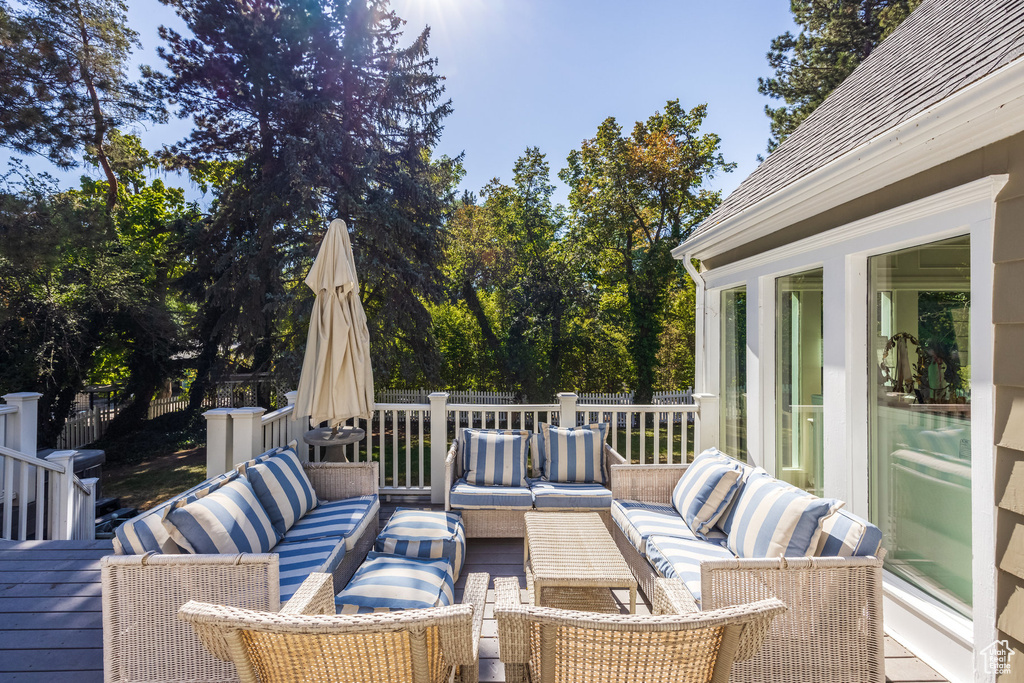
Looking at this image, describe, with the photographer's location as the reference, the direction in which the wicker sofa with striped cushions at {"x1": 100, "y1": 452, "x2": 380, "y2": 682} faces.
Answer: facing the viewer and to the right of the viewer

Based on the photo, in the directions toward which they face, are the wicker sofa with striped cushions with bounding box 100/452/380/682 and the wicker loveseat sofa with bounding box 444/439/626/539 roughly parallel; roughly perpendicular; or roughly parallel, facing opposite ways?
roughly perpendicular

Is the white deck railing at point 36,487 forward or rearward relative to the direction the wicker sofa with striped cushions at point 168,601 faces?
rearward

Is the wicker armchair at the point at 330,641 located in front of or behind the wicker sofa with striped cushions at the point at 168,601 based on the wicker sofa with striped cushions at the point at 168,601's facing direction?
in front

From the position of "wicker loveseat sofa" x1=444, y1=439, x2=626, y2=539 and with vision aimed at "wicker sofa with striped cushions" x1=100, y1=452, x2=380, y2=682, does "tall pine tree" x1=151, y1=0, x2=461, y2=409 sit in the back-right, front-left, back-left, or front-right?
back-right

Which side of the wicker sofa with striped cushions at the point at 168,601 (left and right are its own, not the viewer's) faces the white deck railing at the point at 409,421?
left

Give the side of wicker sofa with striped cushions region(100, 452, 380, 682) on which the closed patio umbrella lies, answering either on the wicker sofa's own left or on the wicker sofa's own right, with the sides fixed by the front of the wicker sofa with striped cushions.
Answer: on the wicker sofa's own left

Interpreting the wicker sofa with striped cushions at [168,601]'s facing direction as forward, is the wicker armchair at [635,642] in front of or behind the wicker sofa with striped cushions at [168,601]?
in front

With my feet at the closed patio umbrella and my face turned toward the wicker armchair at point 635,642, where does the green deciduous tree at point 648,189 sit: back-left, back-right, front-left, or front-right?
back-left

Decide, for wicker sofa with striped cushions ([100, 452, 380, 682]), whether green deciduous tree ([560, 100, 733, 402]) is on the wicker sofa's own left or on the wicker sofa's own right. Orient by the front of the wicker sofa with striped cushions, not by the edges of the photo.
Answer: on the wicker sofa's own left

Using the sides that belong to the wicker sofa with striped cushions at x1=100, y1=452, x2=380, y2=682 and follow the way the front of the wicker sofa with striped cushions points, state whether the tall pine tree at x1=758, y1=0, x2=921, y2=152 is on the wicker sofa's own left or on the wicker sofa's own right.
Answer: on the wicker sofa's own left

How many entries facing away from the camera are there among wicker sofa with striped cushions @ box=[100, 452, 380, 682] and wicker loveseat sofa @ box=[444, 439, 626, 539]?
0

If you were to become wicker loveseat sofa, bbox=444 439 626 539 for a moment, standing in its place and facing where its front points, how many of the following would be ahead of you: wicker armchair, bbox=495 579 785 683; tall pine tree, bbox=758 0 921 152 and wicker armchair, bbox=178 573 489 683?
2

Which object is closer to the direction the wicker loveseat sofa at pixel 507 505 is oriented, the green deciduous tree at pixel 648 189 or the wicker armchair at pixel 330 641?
the wicker armchair
